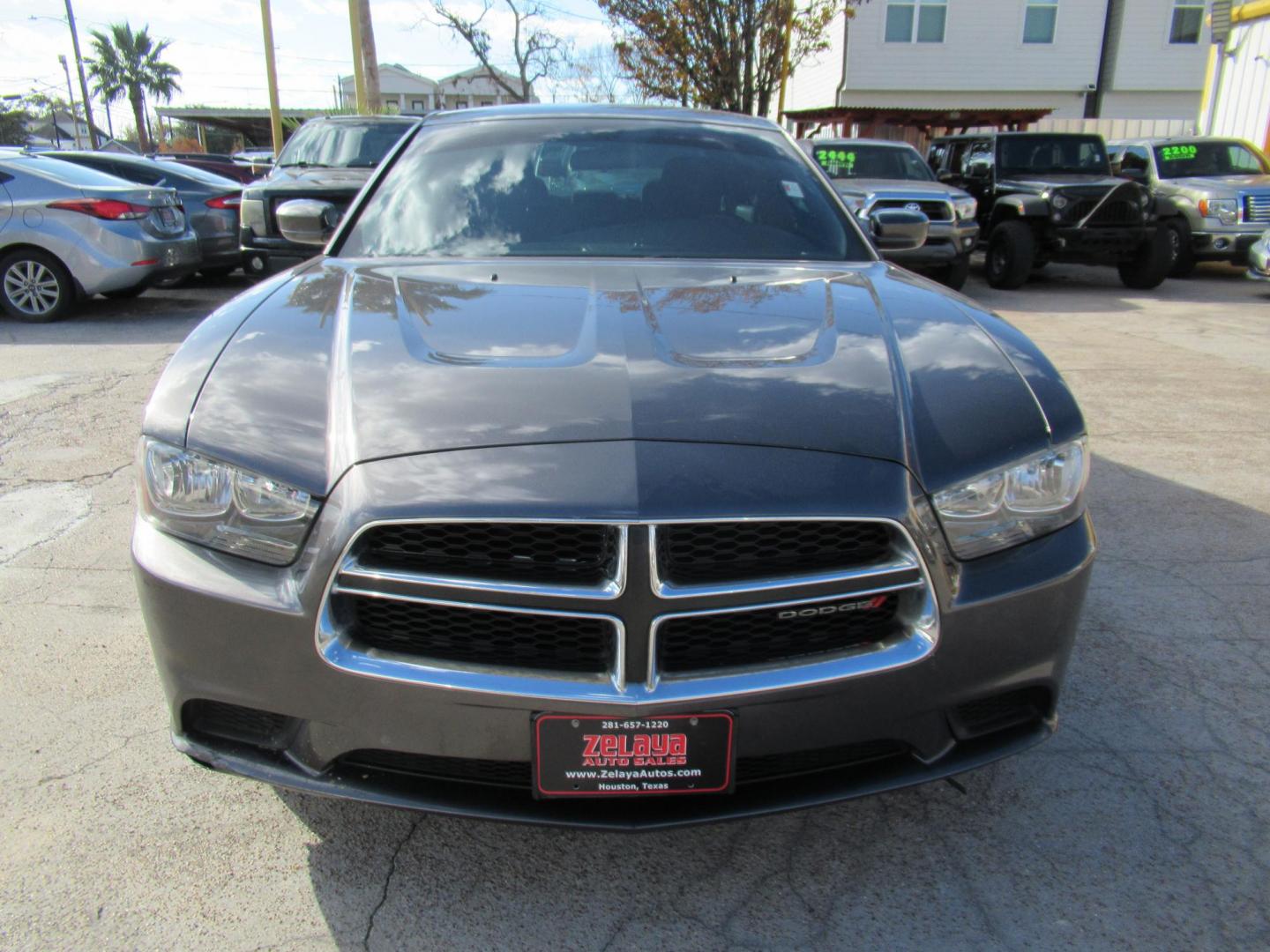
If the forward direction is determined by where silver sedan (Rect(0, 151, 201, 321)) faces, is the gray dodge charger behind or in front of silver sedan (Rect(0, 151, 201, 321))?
behind

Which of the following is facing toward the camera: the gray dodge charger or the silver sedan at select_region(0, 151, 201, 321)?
the gray dodge charger

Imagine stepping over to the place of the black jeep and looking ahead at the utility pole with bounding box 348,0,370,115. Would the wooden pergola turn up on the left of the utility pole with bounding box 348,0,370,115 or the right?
right

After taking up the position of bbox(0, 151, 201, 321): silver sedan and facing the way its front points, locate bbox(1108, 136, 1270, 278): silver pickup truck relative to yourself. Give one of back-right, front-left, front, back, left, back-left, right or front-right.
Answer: back-right

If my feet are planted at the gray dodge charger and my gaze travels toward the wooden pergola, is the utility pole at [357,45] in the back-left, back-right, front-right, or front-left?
front-left

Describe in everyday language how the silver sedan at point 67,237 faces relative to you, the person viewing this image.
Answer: facing away from the viewer and to the left of the viewer

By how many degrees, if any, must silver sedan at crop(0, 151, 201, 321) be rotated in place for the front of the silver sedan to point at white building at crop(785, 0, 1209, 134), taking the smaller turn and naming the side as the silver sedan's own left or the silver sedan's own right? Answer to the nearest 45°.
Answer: approximately 90° to the silver sedan's own right

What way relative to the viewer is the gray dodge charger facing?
toward the camera

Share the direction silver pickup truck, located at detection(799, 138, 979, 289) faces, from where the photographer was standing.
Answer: facing the viewer and to the right of the viewer

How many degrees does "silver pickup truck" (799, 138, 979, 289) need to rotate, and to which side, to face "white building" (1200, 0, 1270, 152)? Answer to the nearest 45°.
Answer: approximately 90° to its left

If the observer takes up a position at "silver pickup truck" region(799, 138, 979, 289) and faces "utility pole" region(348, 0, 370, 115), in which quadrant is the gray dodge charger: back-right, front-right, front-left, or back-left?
back-left

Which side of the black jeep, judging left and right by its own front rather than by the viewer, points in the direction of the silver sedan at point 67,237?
right

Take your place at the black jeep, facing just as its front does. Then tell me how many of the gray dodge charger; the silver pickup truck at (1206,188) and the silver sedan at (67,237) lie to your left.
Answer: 1

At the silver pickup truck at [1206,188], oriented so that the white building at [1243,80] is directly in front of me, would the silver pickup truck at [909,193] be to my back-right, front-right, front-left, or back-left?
back-left

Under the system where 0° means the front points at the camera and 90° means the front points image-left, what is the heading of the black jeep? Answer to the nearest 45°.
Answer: approximately 315°
